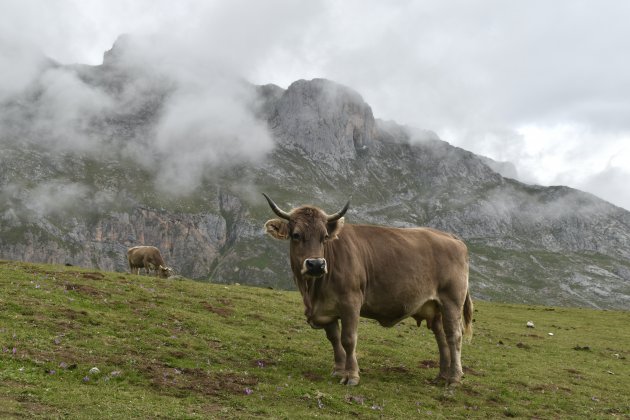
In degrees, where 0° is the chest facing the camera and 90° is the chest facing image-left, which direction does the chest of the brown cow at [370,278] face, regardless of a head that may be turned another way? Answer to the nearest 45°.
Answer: approximately 45°
